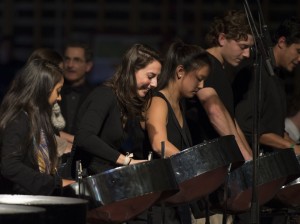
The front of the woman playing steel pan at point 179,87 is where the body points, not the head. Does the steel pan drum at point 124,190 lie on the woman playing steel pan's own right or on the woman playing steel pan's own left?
on the woman playing steel pan's own right

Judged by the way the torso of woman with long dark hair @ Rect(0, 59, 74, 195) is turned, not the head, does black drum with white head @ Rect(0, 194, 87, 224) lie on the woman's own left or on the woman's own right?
on the woman's own right

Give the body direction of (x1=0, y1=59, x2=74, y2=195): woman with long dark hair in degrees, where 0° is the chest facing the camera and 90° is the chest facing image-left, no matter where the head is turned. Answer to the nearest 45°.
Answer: approximately 270°

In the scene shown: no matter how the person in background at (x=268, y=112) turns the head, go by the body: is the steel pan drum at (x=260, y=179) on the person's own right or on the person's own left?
on the person's own right

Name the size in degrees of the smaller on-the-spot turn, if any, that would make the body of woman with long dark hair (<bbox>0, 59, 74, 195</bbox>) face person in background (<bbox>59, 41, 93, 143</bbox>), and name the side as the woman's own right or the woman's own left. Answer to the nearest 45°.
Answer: approximately 90° to the woman's own left

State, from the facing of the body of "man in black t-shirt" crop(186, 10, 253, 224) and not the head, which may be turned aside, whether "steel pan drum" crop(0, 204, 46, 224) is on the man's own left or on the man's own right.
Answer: on the man's own right

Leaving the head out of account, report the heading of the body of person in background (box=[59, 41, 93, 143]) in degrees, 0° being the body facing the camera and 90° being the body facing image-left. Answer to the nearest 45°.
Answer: approximately 45°
